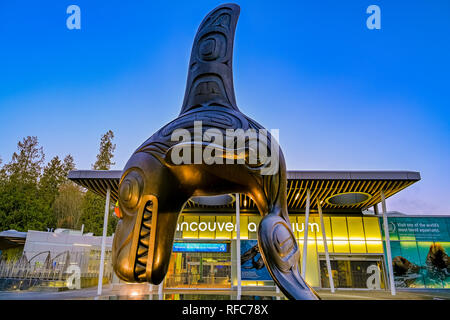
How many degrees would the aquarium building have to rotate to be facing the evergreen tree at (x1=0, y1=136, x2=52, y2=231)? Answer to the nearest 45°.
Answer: approximately 90° to its right

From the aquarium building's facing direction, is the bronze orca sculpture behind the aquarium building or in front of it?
in front

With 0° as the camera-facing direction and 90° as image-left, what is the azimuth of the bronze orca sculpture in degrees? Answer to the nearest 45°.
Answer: approximately 90°

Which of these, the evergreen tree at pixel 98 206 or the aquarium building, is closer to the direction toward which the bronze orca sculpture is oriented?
the evergreen tree

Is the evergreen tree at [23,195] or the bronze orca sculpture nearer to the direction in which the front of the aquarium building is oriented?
the bronze orca sculpture

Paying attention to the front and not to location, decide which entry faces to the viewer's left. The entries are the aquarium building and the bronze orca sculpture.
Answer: the bronze orca sculpture

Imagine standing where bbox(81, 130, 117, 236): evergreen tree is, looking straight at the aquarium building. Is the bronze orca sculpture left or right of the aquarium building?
right

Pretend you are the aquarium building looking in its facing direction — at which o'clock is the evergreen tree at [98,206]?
The evergreen tree is roughly at 4 o'clock from the aquarium building.

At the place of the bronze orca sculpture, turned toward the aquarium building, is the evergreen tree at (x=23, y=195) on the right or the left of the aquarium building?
left

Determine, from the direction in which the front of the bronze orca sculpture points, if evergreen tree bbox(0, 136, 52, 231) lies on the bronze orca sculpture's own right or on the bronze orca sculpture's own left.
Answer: on the bronze orca sculpture's own right

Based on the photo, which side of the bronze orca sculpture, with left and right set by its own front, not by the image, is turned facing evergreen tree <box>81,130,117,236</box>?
right

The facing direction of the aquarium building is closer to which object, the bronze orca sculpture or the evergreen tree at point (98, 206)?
the bronze orca sculpture
